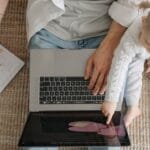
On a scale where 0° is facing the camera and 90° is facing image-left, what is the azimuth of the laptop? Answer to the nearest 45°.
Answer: approximately 180°
